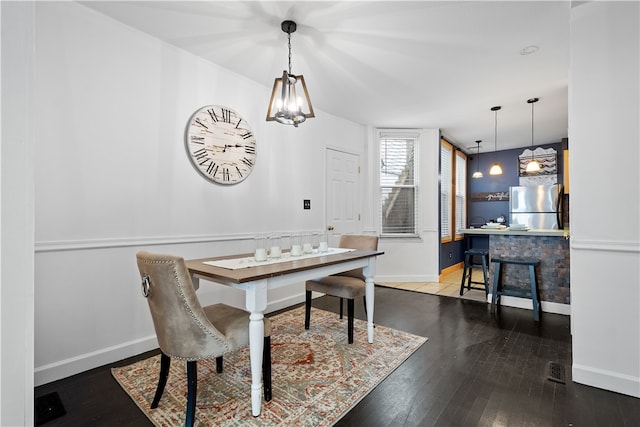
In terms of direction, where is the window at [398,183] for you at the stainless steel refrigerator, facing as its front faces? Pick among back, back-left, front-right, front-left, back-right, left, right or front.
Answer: front-right

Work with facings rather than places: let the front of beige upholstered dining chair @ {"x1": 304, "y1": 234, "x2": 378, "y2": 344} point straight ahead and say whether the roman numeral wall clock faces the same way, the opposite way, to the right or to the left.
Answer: to the left

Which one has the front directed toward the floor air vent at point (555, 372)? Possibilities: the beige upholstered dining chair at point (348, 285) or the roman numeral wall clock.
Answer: the roman numeral wall clock

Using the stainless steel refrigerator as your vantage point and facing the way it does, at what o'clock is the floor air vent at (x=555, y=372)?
The floor air vent is roughly at 12 o'clock from the stainless steel refrigerator.

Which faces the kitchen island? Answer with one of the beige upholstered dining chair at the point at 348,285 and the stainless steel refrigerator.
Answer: the stainless steel refrigerator

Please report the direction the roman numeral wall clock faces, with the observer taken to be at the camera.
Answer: facing the viewer and to the right of the viewer

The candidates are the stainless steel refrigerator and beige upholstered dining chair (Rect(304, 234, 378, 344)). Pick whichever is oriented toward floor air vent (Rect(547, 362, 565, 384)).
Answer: the stainless steel refrigerator

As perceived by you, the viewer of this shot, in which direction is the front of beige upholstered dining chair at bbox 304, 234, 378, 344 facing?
facing the viewer and to the left of the viewer

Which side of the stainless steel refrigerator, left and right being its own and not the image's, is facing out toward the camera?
front

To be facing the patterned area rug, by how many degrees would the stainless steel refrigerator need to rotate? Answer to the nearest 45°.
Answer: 0° — it already faces it

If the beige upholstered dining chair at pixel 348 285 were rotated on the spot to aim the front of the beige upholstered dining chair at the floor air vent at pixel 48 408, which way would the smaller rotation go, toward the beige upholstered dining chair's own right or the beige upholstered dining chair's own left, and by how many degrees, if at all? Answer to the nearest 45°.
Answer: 0° — it already faces it

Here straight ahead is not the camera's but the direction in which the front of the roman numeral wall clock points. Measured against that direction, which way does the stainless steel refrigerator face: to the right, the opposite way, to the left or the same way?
to the right

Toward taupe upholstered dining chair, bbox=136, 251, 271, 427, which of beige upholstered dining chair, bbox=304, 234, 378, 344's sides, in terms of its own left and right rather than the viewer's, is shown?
front

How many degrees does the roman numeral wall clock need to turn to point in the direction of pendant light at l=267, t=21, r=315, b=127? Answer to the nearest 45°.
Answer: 0° — it already faces it

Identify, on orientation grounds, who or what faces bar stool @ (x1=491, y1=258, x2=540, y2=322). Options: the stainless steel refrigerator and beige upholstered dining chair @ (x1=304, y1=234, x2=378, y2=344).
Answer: the stainless steel refrigerator
